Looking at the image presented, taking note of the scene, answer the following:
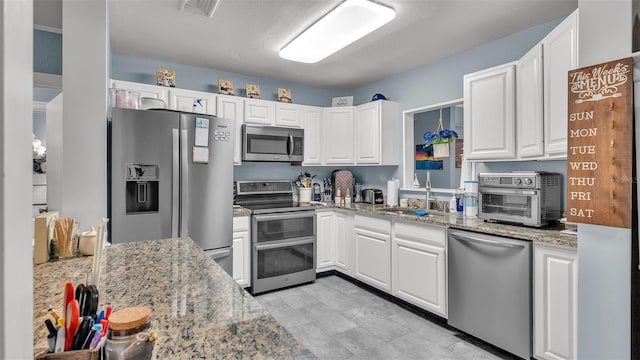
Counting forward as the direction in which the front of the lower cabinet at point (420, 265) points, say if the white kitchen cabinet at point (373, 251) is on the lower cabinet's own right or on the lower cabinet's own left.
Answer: on the lower cabinet's own right

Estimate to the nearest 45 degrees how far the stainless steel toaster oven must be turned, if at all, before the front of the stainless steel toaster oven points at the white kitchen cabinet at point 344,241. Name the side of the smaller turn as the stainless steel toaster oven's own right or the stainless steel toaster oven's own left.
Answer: approximately 45° to the stainless steel toaster oven's own right

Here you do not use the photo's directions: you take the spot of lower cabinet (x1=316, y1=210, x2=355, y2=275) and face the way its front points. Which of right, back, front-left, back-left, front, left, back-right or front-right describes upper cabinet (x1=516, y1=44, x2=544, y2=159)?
front-left

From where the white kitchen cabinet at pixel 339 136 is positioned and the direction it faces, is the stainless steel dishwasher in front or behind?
in front

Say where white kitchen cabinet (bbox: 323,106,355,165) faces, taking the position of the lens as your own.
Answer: facing the viewer

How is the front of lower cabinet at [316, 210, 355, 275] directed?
toward the camera

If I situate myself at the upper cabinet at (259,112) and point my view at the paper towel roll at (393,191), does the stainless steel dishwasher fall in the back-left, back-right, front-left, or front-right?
front-right

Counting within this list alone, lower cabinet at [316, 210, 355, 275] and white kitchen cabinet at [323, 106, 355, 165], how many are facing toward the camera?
2

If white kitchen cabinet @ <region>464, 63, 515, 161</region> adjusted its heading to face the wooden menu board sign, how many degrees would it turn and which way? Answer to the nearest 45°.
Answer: approximately 90° to its left

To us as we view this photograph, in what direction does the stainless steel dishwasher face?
facing the viewer and to the left of the viewer
